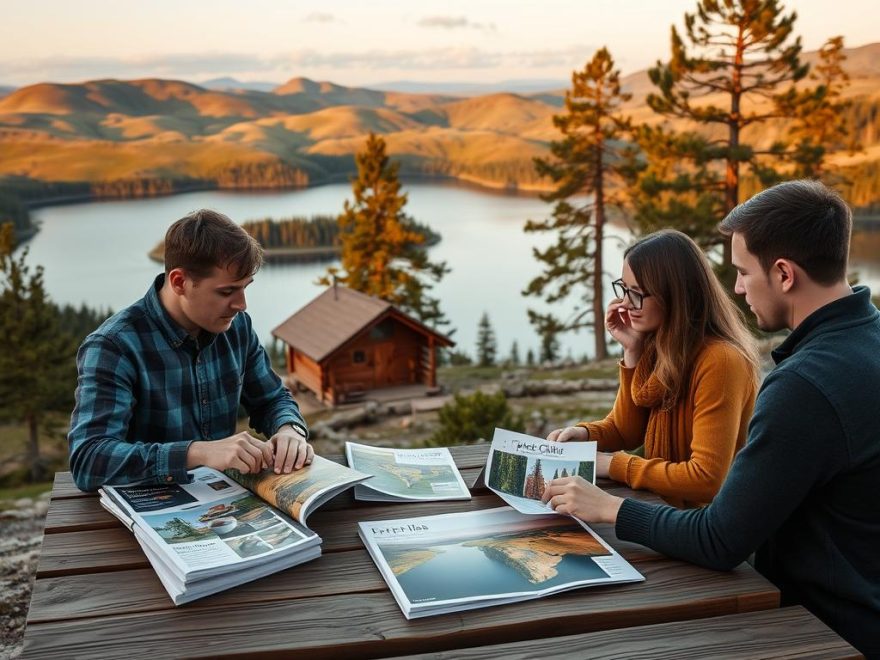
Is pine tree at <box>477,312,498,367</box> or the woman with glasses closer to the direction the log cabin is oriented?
the woman with glasses

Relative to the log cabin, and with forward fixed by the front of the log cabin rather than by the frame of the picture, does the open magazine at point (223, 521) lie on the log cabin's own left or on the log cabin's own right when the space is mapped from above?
on the log cabin's own right

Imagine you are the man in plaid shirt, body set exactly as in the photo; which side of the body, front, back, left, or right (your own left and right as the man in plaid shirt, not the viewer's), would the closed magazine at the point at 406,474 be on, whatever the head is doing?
front

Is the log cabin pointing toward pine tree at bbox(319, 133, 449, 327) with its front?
no

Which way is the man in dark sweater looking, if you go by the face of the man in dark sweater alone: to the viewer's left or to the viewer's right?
to the viewer's left

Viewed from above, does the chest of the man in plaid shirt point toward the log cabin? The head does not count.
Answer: no

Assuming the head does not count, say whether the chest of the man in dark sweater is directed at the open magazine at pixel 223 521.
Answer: no

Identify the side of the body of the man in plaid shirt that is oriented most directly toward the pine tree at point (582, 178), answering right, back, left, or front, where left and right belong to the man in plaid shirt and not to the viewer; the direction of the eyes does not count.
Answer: left

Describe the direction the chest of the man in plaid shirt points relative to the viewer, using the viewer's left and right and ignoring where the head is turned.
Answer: facing the viewer and to the right of the viewer

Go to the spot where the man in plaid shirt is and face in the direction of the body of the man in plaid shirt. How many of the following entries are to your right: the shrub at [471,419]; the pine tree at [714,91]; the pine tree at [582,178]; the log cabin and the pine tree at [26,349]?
0

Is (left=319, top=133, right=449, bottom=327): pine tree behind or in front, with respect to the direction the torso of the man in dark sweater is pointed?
in front
